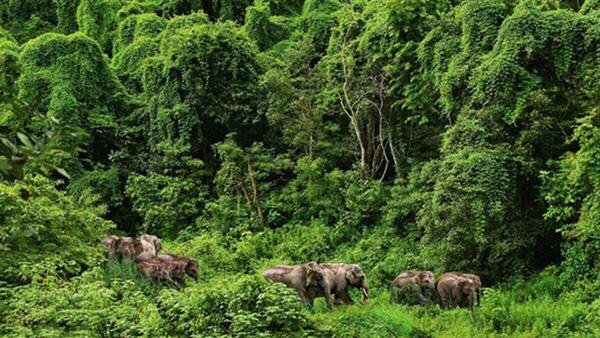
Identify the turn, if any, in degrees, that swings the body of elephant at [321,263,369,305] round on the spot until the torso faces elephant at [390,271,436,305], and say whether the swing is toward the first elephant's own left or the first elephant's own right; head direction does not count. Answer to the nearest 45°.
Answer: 0° — it already faces it

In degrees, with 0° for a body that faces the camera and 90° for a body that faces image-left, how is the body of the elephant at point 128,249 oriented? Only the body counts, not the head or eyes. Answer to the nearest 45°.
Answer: approximately 270°

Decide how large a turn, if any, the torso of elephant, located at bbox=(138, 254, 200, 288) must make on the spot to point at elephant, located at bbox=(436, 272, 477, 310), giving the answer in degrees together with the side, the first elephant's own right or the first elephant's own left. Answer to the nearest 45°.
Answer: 0° — it already faces it

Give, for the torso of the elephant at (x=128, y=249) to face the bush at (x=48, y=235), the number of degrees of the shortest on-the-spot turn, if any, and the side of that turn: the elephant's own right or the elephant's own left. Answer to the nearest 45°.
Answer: approximately 135° to the elephant's own right

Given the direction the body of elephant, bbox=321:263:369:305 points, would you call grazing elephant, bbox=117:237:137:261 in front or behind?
behind

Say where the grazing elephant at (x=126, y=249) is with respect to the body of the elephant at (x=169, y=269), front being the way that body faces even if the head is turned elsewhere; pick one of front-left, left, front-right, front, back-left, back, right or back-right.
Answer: back-left

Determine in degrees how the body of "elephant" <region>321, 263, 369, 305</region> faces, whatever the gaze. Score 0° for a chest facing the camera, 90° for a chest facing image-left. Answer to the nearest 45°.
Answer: approximately 270°

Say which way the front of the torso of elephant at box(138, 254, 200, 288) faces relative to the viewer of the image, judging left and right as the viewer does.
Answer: facing to the right of the viewer

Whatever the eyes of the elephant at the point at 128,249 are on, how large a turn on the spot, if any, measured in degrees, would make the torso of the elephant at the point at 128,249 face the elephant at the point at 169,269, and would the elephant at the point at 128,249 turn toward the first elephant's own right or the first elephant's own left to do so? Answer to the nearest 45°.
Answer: approximately 45° to the first elephant's own right
